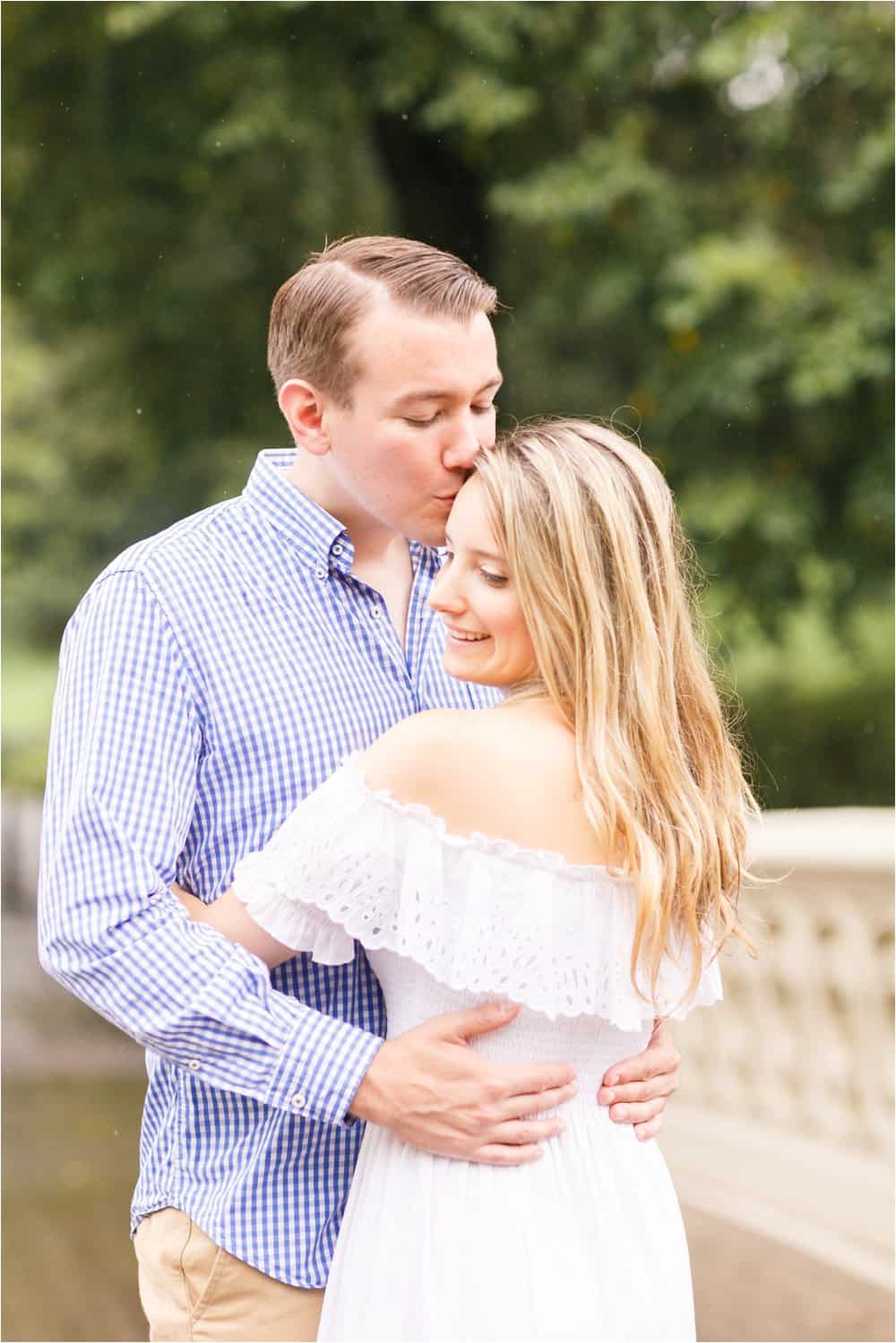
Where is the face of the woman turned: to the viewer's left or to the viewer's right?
to the viewer's left

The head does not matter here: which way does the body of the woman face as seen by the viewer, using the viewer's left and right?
facing away from the viewer and to the left of the viewer

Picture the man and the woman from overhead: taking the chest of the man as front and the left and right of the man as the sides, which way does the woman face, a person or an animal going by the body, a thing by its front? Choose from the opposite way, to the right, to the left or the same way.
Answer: the opposite way
